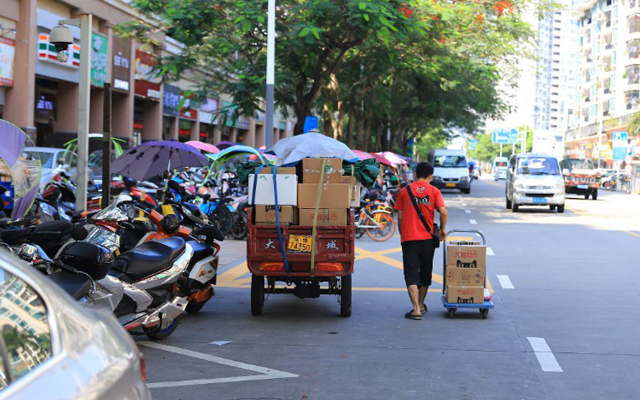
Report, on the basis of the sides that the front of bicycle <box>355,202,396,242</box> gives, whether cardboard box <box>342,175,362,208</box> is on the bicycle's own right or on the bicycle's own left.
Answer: on the bicycle's own left

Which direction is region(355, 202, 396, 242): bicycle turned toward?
to the viewer's left

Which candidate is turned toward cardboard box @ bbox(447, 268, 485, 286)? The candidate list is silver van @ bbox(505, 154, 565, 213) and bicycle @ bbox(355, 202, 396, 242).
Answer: the silver van

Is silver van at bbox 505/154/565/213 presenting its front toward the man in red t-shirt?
yes

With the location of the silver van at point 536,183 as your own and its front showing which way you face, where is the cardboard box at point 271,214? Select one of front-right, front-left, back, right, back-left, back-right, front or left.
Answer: front

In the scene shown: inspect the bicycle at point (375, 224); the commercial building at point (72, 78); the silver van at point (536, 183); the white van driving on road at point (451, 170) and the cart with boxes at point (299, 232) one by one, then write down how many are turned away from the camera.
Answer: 1

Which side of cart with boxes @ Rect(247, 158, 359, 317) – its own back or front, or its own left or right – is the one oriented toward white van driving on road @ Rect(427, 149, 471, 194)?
front

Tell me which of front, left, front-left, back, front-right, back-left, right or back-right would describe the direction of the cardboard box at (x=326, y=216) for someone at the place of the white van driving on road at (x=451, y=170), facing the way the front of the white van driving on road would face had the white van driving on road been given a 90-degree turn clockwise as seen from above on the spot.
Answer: left

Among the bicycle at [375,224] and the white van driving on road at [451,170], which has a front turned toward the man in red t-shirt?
the white van driving on road

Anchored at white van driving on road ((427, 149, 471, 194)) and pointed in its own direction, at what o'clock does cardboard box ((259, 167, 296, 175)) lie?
The cardboard box is roughly at 12 o'clock from the white van driving on road.

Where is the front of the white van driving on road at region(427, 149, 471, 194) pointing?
toward the camera

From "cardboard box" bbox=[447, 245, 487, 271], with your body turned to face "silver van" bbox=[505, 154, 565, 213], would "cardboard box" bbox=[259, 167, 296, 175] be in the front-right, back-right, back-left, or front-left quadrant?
back-left

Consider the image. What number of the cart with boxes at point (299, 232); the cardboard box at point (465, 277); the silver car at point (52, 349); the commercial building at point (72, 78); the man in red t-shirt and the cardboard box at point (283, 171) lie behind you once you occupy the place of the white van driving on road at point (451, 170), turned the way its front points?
0

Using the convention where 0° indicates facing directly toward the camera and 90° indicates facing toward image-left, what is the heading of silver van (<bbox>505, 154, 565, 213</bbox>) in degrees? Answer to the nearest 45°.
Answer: approximately 0°

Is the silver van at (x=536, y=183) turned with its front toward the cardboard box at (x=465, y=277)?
yes

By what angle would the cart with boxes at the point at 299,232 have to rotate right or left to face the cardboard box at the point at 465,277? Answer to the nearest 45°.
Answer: approximately 90° to its right

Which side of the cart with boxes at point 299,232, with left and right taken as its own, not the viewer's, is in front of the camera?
back

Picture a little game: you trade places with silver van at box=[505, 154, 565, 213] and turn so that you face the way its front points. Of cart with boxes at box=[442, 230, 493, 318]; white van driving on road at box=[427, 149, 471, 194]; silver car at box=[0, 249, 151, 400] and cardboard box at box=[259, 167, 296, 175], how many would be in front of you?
3
